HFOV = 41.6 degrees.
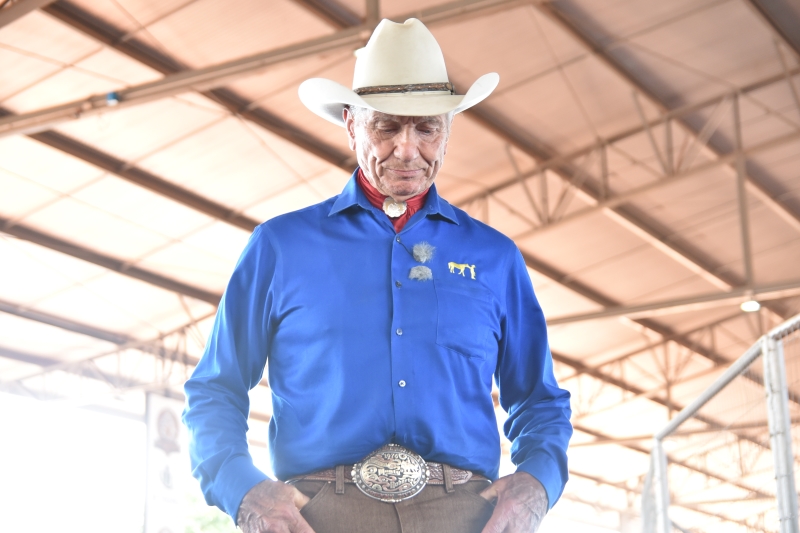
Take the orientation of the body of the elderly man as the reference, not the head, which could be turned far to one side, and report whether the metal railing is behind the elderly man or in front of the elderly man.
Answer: behind

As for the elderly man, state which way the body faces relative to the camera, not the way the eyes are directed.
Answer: toward the camera

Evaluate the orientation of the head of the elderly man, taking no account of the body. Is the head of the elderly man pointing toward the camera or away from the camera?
toward the camera

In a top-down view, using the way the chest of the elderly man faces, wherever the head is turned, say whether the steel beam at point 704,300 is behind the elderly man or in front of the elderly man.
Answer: behind

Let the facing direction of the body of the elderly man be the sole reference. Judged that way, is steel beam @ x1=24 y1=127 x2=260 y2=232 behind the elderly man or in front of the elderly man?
behind

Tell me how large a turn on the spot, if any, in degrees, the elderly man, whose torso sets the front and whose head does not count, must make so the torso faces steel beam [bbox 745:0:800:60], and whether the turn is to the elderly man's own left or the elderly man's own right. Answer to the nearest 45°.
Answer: approximately 135° to the elderly man's own left

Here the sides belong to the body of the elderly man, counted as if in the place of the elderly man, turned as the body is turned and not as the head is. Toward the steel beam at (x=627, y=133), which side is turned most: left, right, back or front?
back

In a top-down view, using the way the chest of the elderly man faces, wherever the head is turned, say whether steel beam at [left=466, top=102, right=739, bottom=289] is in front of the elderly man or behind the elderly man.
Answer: behind
